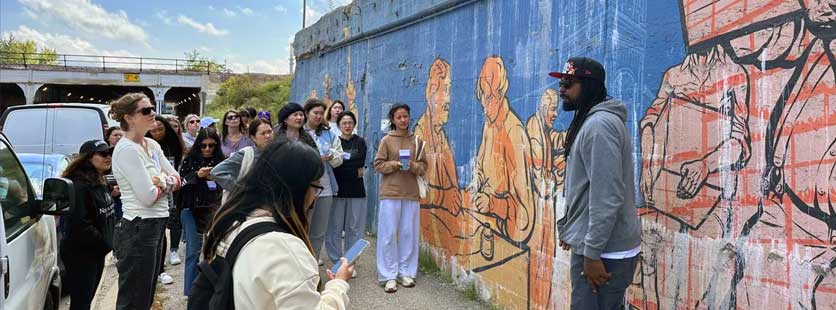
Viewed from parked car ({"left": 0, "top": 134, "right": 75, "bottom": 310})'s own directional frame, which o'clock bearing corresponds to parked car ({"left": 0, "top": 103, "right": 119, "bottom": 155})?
parked car ({"left": 0, "top": 103, "right": 119, "bottom": 155}) is roughly at 12 o'clock from parked car ({"left": 0, "top": 134, "right": 75, "bottom": 310}).

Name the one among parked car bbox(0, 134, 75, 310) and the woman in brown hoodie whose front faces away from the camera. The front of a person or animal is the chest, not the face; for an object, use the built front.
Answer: the parked car

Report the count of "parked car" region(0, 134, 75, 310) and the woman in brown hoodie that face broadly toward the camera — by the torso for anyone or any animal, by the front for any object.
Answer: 1

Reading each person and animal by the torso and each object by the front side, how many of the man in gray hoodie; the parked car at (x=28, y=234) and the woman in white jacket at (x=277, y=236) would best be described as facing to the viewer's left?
1

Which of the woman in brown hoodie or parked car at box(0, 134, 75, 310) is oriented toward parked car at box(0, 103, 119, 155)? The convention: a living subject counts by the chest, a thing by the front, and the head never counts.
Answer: parked car at box(0, 134, 75, 310)

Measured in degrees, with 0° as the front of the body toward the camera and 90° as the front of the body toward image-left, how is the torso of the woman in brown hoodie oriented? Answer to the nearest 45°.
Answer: approximately 0°

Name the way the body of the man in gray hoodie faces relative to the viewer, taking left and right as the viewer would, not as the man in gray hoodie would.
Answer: facing to the left of the viewer

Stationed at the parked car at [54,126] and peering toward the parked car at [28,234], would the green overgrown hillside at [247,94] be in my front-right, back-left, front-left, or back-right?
back-left

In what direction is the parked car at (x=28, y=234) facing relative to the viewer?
away from the camera

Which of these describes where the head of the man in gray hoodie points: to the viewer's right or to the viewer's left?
to the viewer's left

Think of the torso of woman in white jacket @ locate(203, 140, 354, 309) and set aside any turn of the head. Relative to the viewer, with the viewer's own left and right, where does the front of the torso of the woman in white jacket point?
facing away from the viewer and to the right of the viewer

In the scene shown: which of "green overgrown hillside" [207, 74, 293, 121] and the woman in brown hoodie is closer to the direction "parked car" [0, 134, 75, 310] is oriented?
the green overgrown hillside

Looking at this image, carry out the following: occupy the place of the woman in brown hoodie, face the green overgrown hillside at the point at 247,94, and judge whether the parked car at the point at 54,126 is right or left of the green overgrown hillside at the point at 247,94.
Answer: left
